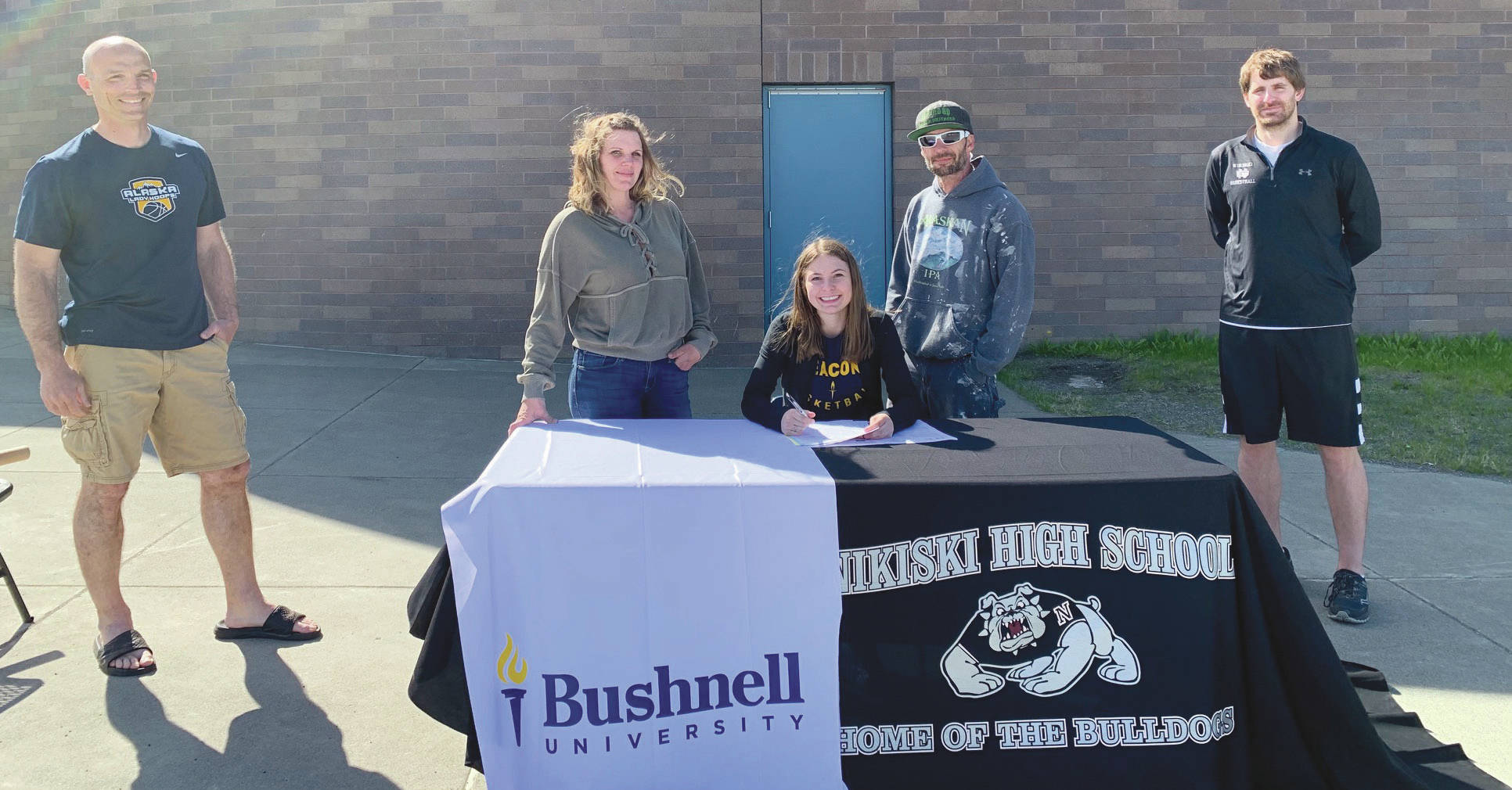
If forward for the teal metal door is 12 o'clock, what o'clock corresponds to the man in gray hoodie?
The man in gray hoodie is roughly at 12 o'clock from the teal metal door.

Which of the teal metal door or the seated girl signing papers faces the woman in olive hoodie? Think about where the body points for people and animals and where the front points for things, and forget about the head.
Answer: the teal metal door

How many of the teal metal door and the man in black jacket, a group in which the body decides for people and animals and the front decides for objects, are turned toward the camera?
2

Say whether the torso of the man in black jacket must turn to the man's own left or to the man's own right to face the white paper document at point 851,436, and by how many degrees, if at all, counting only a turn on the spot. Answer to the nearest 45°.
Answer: approximately 45° to the man's own right

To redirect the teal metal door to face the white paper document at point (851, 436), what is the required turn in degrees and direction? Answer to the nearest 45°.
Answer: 0° — it already faces it

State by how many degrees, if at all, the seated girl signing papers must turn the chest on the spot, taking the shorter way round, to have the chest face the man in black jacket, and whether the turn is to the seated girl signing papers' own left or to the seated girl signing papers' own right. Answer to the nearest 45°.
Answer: approximately 90° to the seated girl signing papers' own left

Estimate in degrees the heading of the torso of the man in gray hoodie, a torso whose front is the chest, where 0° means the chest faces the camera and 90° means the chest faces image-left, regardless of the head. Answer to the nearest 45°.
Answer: approximately 45°

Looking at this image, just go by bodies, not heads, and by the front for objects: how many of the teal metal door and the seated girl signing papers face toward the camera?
2
